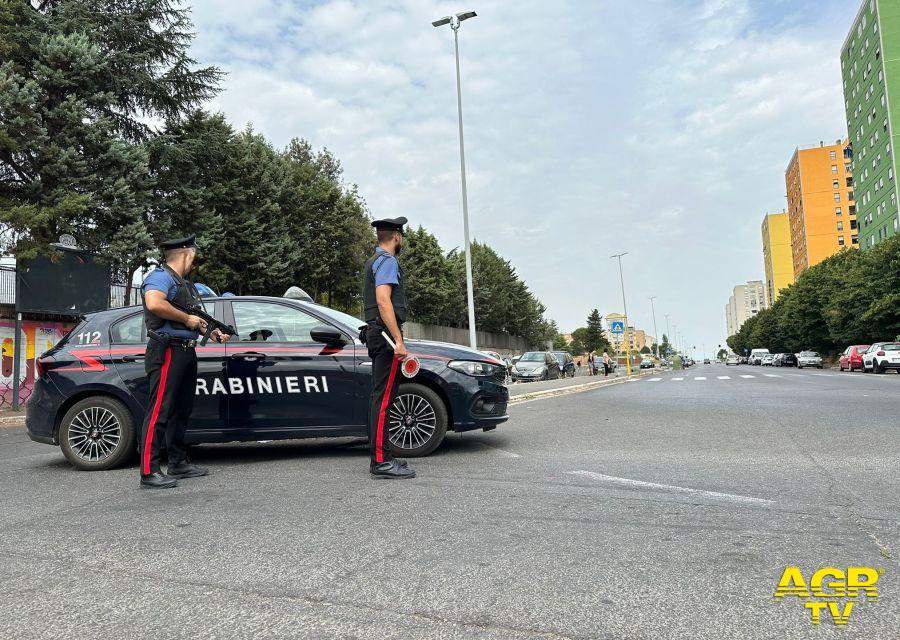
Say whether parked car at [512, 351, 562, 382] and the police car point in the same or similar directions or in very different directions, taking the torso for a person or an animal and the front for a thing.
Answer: very different directions

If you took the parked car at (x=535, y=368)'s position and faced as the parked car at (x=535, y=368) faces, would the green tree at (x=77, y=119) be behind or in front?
in front

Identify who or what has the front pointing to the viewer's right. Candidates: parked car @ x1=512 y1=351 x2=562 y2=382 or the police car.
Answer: the police car

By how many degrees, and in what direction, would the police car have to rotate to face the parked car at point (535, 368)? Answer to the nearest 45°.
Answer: approximately 45° to its left

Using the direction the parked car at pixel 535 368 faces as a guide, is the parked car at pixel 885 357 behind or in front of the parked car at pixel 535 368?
behind

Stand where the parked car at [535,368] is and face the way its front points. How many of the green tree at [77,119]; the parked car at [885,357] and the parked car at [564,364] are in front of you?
1

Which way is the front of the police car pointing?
to the viewer's right

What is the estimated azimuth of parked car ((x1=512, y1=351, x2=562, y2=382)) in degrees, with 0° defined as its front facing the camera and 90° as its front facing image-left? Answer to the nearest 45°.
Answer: approximately 45°

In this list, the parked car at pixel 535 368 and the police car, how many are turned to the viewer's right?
1

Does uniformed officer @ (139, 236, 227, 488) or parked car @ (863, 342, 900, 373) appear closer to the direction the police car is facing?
the parked car

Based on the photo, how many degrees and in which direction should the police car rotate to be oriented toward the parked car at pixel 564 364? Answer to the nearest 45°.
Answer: approximately 45° to its left

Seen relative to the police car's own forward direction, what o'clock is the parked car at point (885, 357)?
The parked car is roughly at 11 o'clock from the police car.

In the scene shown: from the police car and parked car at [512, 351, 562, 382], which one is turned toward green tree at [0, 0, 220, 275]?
the parked car
